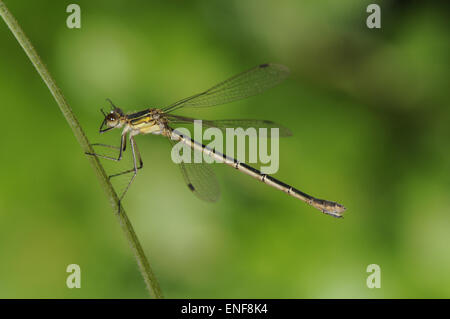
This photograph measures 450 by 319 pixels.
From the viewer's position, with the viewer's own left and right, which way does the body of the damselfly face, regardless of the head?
facing to the left of the viewer
